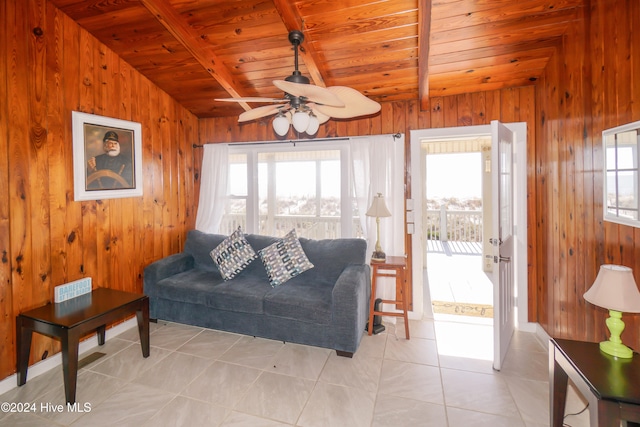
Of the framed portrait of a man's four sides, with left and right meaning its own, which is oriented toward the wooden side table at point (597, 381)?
front

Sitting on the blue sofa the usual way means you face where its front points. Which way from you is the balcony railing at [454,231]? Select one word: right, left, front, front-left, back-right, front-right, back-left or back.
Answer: back

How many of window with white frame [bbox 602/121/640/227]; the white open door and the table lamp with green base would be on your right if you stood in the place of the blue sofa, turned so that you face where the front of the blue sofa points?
0

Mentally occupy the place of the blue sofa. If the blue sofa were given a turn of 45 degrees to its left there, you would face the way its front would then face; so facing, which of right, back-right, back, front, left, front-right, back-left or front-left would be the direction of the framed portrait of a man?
right

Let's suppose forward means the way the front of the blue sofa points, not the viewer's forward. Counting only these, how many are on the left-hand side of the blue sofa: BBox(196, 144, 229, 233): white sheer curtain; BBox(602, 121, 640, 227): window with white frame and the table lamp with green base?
2

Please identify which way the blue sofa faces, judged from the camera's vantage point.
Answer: facing the viewer and to the left of the viewer

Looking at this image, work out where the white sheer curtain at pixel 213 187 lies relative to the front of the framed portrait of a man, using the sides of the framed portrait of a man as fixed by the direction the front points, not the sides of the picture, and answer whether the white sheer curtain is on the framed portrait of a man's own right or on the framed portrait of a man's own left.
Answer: on the framed portrait of a man's own left

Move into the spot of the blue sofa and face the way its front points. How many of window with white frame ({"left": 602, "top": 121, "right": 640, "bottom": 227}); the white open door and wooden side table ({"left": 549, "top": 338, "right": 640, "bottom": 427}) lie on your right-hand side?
0

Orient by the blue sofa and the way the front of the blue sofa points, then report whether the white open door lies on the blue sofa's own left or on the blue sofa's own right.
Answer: on the blue sofa's own left

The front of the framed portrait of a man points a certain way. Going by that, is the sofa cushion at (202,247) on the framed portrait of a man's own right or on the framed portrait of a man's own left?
on the framed portrait of a man's own left

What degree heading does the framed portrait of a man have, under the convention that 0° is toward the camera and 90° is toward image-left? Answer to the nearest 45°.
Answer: approximately 315°

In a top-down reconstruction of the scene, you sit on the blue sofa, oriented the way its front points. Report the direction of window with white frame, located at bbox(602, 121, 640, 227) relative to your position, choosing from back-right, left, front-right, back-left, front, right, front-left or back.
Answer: left

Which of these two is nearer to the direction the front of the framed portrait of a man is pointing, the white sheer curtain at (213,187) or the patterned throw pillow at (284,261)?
the patterned throw pillow

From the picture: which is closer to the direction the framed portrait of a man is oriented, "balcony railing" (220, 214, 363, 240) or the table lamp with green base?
the table lamp with green base
